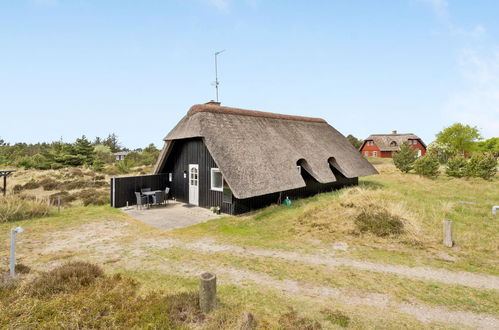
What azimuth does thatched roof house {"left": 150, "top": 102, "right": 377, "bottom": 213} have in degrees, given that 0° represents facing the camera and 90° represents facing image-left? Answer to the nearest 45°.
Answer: approximately 45°

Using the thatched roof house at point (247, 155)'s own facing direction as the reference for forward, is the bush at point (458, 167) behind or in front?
behind

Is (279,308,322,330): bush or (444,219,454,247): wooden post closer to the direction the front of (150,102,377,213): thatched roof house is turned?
the bush

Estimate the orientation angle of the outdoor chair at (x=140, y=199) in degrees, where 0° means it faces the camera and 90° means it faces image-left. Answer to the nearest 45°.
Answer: approximately 270°

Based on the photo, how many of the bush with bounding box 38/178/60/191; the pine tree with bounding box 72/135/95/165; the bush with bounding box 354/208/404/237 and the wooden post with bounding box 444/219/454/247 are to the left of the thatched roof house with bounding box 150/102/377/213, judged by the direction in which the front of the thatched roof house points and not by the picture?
2

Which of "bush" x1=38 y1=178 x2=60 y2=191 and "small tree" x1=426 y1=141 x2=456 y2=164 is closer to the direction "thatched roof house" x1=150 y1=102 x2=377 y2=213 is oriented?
the bush

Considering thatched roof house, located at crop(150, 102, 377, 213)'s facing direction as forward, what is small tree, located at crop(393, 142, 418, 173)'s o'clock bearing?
The small tree is roughly at 6 o'clock from the thatched roof house.

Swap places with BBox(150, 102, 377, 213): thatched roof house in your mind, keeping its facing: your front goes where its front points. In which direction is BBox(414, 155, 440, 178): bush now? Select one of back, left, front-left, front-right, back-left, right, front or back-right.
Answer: back

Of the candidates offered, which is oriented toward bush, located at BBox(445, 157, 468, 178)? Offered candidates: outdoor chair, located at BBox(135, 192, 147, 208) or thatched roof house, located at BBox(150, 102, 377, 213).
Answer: the outdoor chair
